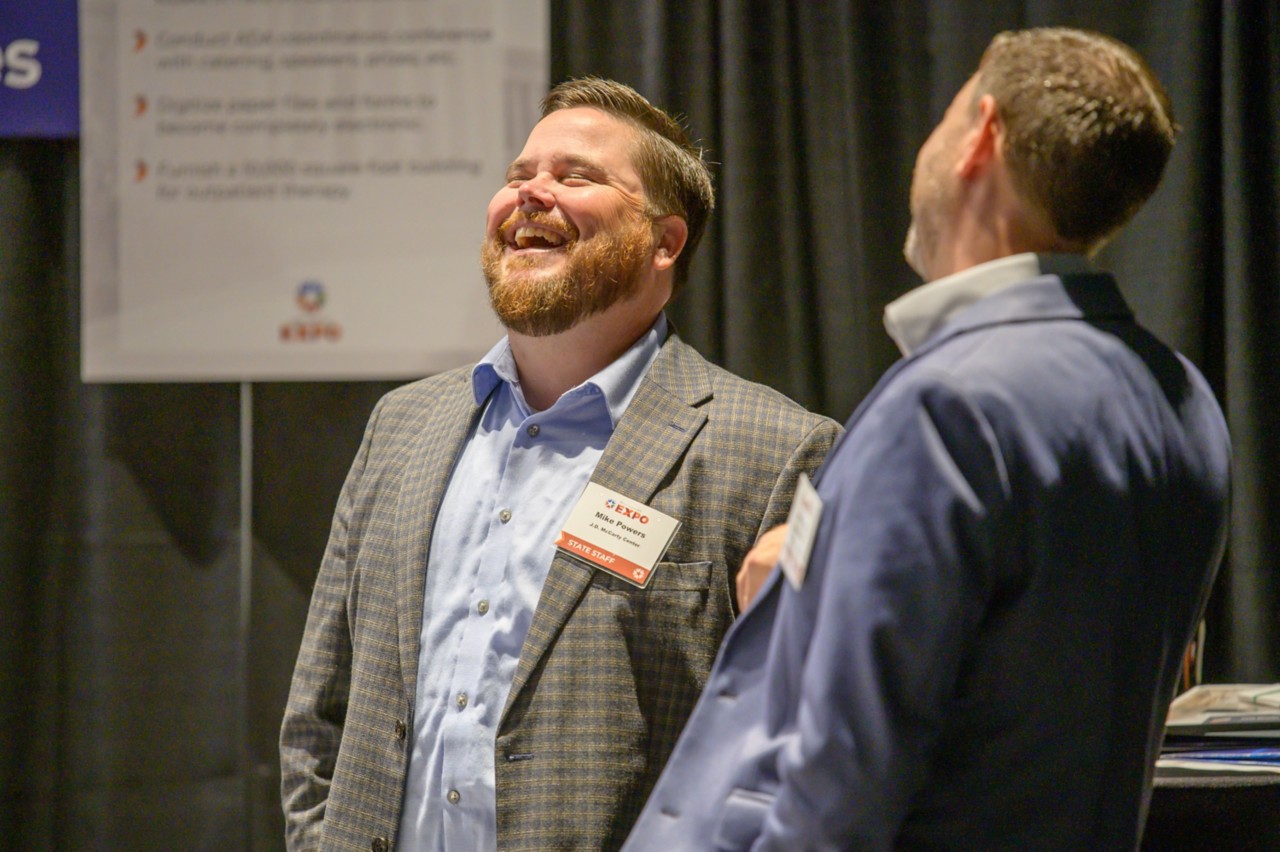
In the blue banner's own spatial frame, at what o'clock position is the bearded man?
The bearded man is roughly at 11 o'clock from the blue banner.

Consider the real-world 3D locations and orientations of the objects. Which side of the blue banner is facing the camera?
front

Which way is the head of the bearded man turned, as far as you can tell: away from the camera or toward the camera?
toward the camera

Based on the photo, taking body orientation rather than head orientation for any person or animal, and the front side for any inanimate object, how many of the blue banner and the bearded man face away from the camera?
0

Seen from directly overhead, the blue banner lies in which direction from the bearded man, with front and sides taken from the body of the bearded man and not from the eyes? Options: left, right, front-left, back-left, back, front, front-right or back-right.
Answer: right

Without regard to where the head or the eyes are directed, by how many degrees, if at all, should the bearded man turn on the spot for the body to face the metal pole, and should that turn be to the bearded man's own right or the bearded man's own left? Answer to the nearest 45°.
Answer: approximately 90° to the bearded man's own right

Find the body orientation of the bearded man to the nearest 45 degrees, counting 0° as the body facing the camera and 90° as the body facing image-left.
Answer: approximately 45°
